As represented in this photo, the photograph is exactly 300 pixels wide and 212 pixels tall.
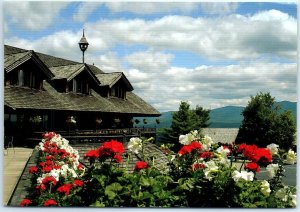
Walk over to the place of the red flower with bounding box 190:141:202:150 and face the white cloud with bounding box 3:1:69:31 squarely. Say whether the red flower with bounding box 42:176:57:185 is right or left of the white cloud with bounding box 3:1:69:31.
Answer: left

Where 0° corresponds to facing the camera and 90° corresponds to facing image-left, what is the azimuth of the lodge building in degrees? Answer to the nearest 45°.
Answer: approximately 315°

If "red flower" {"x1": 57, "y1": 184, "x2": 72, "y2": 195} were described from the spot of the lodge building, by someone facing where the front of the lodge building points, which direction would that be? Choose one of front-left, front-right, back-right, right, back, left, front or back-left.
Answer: front-right

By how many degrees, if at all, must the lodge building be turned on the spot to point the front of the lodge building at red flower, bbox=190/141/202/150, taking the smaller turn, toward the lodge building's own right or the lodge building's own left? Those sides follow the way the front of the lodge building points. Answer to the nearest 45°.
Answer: approximately 45° to the lodge building's own right

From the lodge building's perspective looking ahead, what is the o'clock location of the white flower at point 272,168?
The white flower is roughly at 1 o'clock from the lodge building.

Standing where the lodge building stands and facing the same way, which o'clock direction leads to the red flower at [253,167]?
The red flower is roughly at 1 o'clock from the lodge building.

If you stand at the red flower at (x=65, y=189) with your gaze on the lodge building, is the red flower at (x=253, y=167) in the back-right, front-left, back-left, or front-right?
back-right
